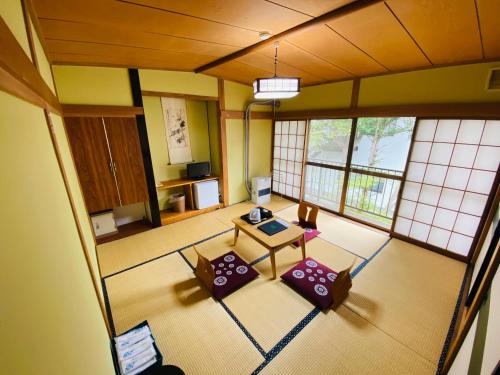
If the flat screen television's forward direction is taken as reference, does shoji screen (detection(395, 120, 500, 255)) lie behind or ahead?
ahead

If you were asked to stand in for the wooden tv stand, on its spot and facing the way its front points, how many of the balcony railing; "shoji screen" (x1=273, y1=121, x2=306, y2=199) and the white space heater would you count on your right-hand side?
0

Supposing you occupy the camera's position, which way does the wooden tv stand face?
facing the viewer and to the right of the viewer

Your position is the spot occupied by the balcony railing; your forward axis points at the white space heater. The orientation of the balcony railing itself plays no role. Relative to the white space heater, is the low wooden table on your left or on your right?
left

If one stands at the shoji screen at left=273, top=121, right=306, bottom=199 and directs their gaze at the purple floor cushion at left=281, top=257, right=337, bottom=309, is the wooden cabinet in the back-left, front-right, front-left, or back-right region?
front-right

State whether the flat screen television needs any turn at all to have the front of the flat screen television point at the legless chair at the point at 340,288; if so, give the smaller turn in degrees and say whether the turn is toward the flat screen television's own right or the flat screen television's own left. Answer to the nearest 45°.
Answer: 0° — it already faces it

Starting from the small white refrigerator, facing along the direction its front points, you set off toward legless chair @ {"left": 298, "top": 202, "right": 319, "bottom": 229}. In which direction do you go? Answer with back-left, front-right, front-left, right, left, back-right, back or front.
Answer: front

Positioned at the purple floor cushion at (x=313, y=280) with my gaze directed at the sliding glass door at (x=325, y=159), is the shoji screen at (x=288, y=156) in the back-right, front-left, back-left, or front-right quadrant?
front-left

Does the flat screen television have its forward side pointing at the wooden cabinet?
no

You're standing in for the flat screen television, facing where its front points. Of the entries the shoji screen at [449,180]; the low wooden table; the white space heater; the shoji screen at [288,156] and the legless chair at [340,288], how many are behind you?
0

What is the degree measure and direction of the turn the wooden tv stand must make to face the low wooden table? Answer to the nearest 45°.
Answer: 0° — it already faces it

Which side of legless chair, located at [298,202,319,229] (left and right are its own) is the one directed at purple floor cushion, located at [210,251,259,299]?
front

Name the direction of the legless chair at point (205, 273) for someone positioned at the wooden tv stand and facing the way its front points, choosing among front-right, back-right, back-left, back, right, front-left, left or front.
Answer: front-right
